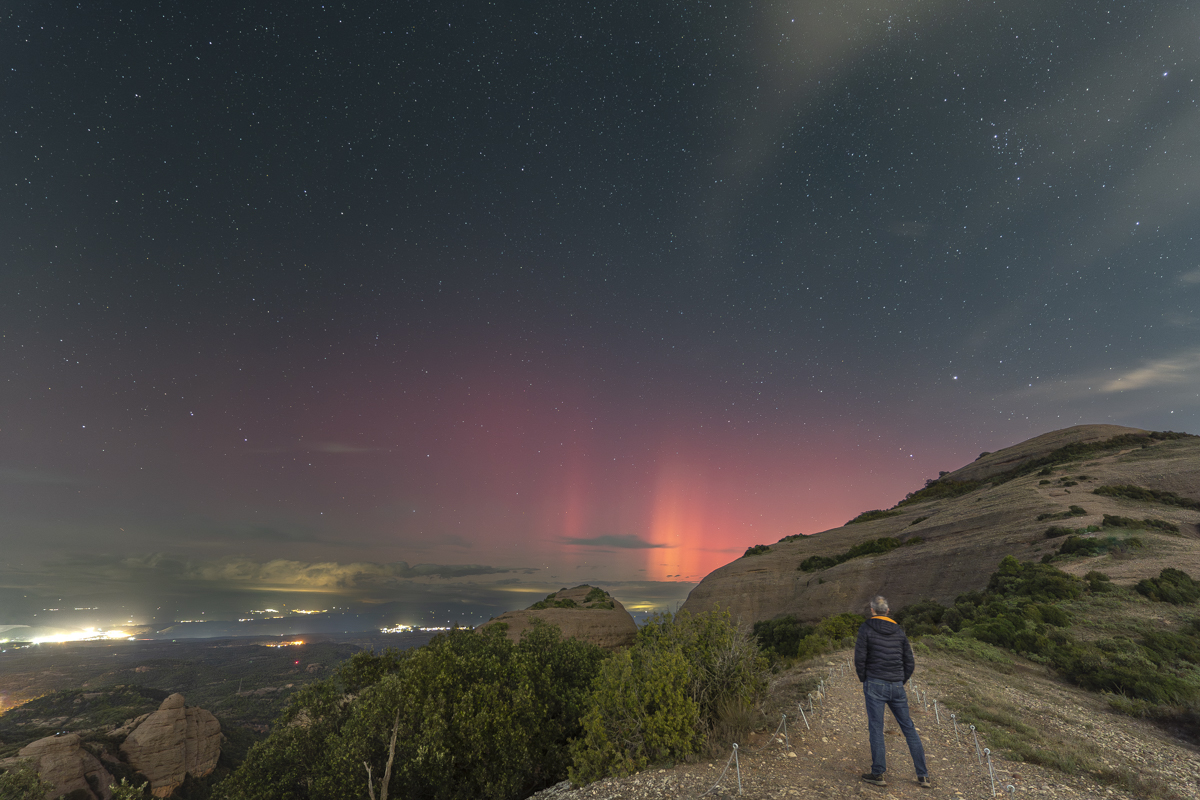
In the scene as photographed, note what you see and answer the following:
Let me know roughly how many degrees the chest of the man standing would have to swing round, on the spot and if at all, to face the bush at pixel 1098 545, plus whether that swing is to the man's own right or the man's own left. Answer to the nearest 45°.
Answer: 0° — they already face it

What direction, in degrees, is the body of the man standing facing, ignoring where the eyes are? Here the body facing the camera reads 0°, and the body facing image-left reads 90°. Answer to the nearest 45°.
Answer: approximately 180°

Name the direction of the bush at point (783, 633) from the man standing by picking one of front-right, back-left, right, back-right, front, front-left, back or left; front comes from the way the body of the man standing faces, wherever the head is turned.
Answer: front

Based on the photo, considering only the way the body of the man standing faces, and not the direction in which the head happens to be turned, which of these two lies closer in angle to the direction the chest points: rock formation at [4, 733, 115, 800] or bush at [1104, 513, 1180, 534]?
the bush

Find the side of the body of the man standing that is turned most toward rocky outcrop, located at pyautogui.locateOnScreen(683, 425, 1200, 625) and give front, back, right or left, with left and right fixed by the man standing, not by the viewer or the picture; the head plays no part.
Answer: front

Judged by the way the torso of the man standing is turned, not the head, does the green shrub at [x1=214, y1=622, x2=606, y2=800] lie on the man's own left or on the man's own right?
on the man's own left

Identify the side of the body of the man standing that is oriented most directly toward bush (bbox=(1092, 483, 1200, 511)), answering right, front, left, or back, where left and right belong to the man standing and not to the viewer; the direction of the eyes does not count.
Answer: front

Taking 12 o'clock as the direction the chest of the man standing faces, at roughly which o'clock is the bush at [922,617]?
The bush is roughly at 12 o'clock from the man standing.

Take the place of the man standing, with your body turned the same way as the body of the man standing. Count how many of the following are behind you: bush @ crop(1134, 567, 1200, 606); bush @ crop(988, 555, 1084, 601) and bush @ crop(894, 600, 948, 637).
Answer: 0

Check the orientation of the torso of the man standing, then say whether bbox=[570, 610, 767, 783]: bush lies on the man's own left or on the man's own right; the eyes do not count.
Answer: on the man's own left

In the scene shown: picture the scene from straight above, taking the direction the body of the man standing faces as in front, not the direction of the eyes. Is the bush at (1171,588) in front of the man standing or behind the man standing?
in front

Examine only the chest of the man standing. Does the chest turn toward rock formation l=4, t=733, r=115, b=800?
no
